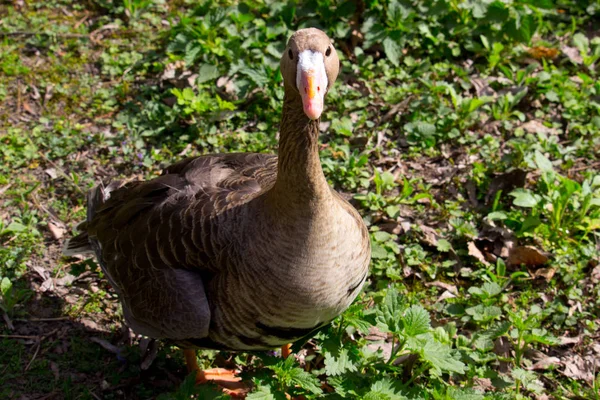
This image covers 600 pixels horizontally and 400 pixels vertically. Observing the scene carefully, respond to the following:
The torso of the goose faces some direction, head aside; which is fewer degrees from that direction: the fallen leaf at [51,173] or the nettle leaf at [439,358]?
the nettle leaf

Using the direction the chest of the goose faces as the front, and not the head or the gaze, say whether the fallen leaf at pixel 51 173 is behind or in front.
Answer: behind

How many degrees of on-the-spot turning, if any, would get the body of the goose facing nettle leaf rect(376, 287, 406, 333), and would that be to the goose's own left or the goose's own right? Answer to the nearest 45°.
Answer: approximately 45° to the goose's own left

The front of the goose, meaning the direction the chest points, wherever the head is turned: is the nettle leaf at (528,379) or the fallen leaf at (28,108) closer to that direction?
the nettle leaf

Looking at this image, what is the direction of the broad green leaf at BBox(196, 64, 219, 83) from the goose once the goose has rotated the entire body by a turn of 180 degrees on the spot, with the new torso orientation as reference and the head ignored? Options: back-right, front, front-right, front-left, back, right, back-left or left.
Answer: front-right

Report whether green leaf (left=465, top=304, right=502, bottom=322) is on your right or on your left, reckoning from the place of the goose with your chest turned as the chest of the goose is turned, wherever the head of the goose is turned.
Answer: on your left

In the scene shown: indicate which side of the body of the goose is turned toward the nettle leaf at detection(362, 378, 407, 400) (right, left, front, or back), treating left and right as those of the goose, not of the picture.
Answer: front

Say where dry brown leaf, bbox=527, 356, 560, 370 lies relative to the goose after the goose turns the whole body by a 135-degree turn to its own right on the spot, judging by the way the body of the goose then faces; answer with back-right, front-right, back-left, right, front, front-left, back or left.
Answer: back

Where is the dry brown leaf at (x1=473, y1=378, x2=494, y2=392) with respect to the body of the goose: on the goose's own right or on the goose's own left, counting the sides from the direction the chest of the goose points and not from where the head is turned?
on the goose's own left

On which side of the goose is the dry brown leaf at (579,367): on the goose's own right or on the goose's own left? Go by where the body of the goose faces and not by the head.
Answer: on the goose's own left

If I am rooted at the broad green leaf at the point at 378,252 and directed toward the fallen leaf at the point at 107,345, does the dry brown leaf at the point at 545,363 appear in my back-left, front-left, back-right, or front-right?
back-left

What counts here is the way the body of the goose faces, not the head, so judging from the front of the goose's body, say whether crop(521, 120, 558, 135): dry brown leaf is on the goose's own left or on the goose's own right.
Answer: on the goose's own left
